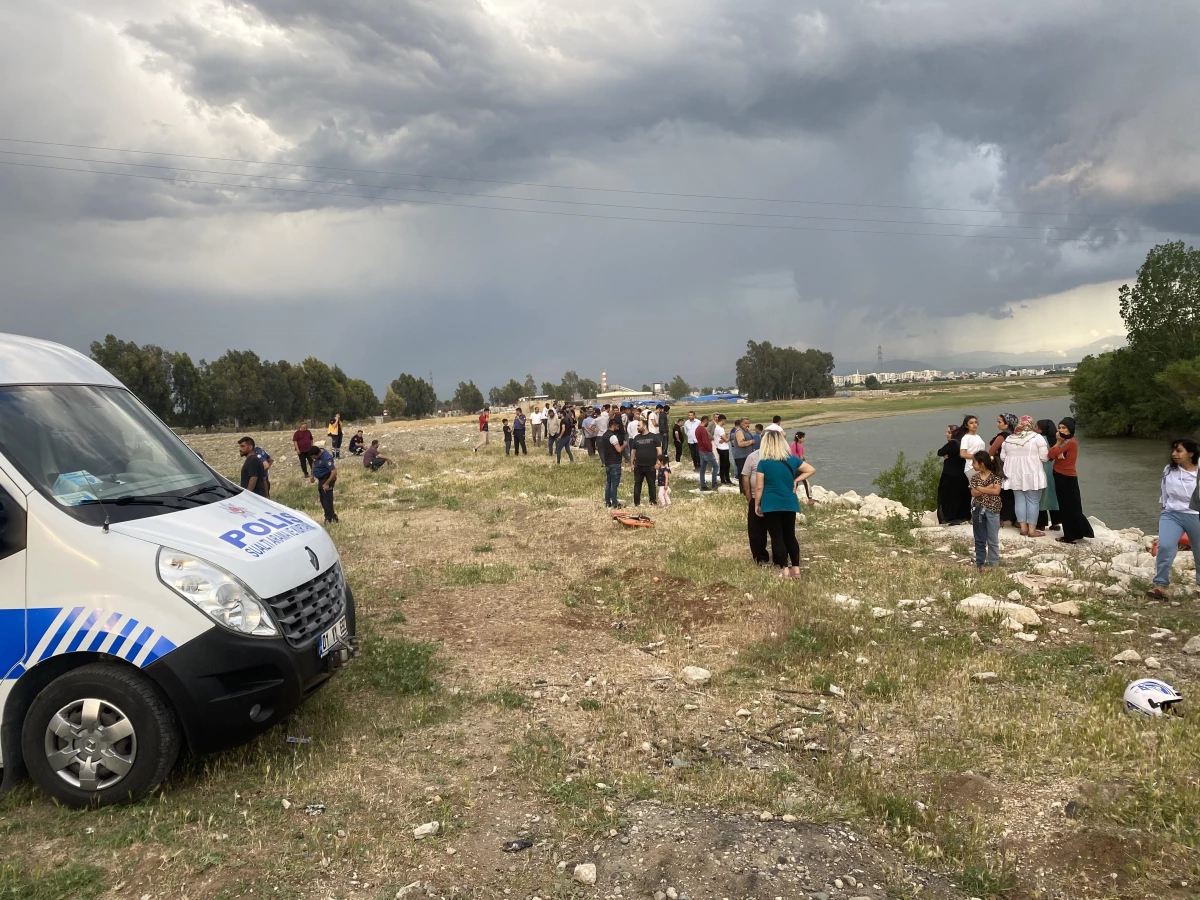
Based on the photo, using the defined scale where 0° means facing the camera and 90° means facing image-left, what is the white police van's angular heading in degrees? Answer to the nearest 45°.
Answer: approximately 315°

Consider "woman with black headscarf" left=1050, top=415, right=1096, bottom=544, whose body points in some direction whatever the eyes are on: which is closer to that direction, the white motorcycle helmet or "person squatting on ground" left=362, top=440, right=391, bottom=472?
the person squatting on ground

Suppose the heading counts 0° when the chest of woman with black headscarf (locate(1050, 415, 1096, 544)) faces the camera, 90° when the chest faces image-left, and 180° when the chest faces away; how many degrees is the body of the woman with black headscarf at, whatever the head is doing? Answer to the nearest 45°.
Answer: approximately 90°

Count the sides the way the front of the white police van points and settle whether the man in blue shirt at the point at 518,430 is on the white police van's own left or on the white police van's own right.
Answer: on the white police van's own left

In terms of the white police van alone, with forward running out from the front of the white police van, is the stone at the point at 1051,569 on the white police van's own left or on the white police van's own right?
on the white police van's own left

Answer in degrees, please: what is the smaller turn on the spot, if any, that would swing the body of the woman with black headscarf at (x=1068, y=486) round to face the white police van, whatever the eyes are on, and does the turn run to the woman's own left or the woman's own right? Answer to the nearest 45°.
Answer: approximately 90° to the woman's own left

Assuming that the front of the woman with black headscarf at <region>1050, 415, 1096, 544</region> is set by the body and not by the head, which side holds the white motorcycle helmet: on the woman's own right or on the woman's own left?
on the woman's own left

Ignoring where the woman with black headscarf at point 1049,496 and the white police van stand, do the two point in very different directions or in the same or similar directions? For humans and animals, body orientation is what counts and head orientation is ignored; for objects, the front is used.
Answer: very different directions
